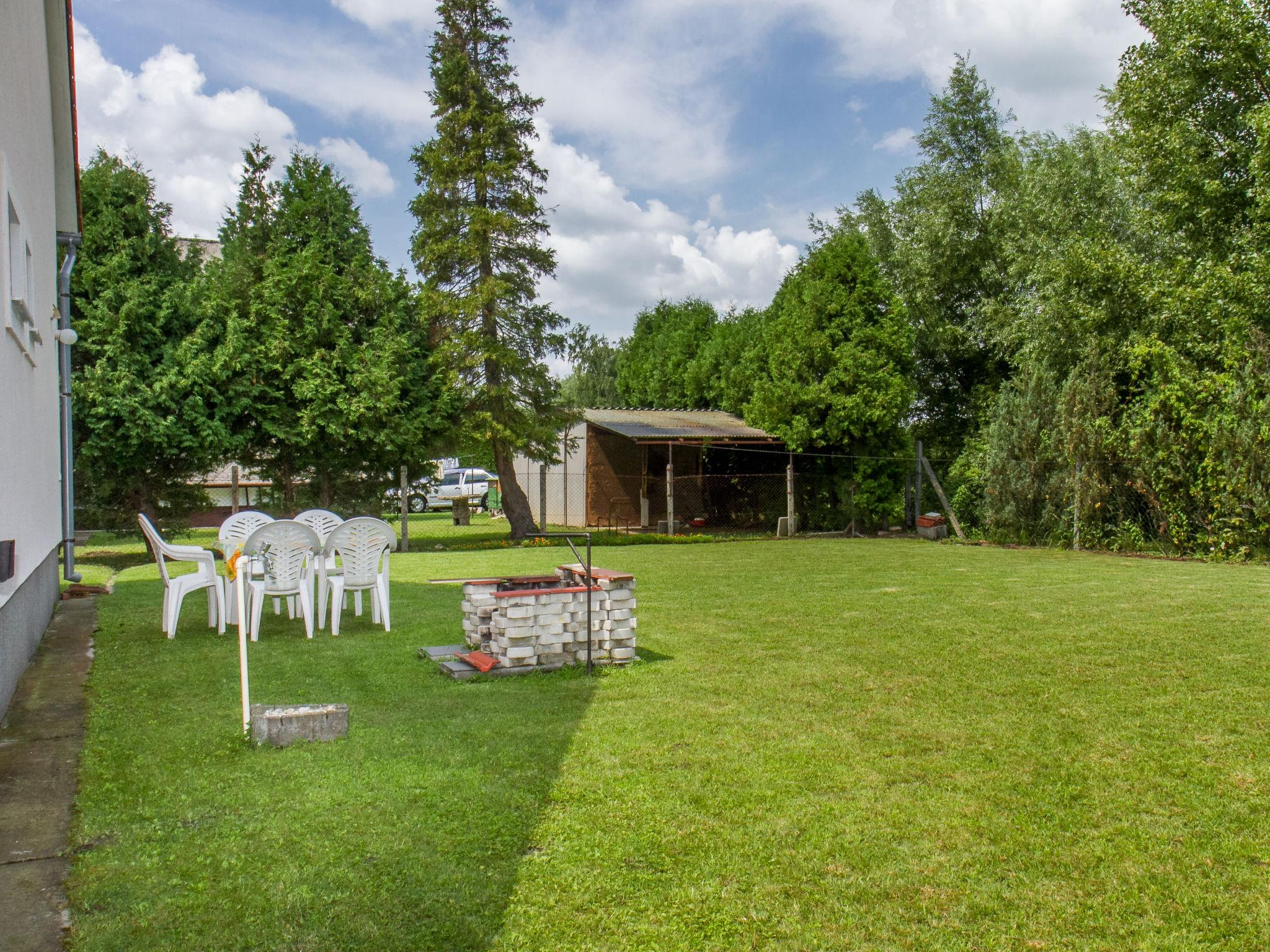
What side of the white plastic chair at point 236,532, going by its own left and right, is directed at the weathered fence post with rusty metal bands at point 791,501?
left

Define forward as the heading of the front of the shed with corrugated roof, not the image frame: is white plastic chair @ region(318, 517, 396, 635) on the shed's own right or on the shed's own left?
on the shed's own right

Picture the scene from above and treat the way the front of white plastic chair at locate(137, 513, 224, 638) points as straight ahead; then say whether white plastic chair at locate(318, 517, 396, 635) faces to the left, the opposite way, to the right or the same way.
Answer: to the left

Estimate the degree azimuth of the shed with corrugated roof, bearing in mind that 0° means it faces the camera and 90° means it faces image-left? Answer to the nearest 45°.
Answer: approximately 315°

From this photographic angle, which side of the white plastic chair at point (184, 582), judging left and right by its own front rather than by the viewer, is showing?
right

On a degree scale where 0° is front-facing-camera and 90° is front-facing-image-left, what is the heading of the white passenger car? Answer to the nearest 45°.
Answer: approximately 90°

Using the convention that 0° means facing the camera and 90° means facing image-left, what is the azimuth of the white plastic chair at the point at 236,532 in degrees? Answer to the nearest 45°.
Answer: approximately 315°

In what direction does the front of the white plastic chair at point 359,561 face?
away from the camera

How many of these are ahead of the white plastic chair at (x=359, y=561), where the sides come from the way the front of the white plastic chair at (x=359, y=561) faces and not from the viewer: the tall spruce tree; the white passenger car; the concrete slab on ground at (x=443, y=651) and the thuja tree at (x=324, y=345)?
3
